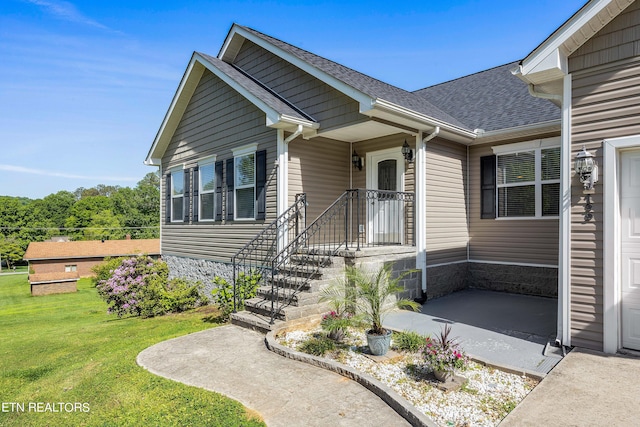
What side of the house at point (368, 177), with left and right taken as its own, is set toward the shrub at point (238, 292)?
front

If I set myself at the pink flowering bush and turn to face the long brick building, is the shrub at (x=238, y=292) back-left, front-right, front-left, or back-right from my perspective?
back-right

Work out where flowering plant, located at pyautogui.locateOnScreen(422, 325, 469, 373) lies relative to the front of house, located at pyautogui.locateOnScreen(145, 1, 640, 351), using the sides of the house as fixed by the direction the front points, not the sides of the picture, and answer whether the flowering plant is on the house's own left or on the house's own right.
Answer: on the house's own left

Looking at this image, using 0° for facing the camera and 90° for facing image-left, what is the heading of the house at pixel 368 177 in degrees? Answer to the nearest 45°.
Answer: approximately 45°

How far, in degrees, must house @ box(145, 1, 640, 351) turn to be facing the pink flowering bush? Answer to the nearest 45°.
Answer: approximately 45° to its right

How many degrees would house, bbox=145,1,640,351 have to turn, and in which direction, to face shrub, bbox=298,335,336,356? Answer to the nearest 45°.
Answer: approximately 45° to its left

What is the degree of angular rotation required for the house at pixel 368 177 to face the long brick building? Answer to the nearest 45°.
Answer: approximately 90° to its right
